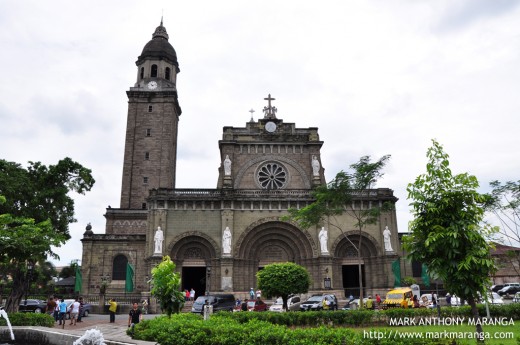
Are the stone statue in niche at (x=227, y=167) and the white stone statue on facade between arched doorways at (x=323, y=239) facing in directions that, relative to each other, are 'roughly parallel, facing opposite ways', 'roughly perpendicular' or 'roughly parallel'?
roughly parallel

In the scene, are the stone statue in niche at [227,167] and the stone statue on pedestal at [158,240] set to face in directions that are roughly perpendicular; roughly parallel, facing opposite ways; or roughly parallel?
roughly parallel

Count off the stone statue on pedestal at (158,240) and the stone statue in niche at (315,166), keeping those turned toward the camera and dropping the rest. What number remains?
2

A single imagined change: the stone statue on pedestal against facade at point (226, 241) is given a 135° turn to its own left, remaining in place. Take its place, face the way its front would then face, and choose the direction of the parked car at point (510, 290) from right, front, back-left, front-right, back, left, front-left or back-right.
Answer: front-right

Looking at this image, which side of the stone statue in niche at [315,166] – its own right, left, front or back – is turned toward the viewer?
front

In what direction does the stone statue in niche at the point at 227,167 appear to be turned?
toward the camera

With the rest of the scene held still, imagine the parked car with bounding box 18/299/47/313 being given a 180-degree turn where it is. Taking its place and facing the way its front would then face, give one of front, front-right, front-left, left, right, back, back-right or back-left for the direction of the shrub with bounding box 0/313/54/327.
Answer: left

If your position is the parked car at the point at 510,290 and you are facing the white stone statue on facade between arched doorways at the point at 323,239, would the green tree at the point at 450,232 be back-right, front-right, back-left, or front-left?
front-left

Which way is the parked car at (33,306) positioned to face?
to the viewer's left

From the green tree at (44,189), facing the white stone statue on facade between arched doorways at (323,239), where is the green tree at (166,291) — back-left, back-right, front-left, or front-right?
front-right

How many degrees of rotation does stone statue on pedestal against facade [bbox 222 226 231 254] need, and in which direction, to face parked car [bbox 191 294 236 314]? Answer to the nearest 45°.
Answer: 0° — it already faces it

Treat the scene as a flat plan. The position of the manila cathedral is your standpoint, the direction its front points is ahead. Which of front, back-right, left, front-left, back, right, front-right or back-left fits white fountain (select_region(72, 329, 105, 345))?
front

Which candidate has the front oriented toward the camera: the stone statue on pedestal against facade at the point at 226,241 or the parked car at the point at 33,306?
the stone statue on pedestal against facade

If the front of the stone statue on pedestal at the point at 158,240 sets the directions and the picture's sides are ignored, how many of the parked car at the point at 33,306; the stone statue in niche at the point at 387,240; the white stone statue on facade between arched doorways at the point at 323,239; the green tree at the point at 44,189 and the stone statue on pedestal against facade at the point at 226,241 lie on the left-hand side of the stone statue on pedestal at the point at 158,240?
3

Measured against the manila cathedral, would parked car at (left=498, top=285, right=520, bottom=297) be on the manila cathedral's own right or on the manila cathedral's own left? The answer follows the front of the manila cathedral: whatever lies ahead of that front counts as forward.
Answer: on the manila cathedral's own left

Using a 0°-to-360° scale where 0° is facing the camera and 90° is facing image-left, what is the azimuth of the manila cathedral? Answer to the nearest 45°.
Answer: approximately 0°

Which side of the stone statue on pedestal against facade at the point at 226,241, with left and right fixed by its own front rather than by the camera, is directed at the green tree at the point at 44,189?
right

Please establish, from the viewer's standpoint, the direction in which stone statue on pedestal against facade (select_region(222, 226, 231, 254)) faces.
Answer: facing the viewer
